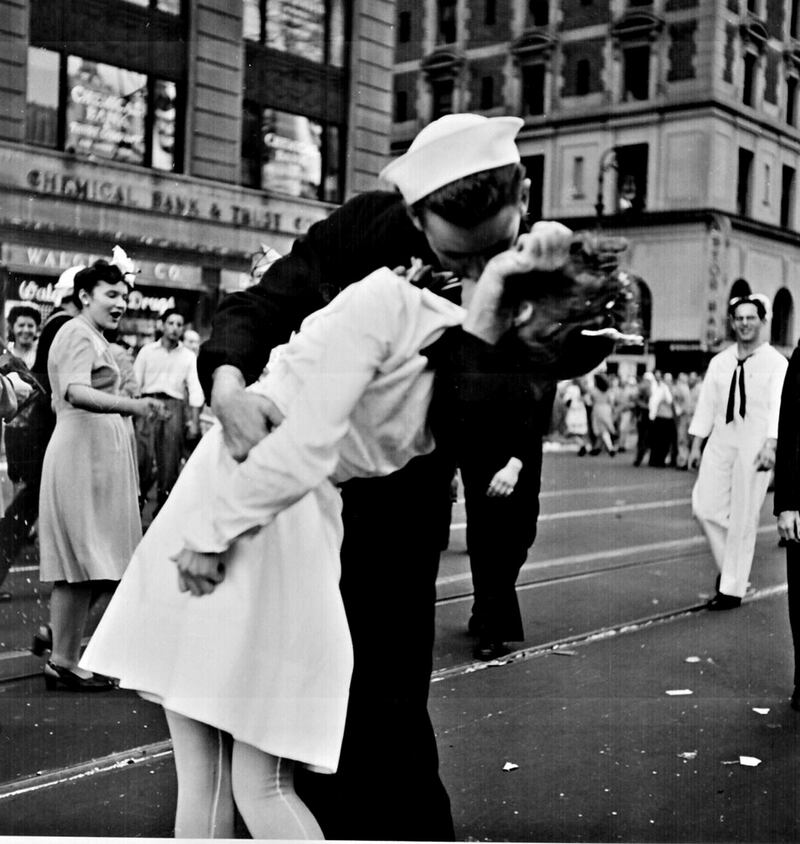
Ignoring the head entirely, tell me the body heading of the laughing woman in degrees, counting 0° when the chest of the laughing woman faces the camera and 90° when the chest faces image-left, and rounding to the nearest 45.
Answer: approximately 270°
